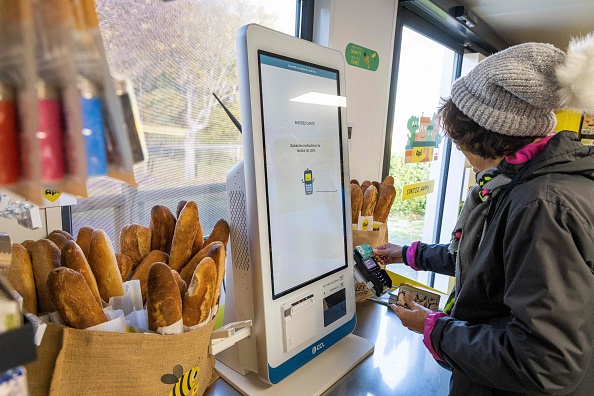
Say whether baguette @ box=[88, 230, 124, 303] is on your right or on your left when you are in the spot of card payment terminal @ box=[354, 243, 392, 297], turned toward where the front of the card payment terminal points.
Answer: on your right

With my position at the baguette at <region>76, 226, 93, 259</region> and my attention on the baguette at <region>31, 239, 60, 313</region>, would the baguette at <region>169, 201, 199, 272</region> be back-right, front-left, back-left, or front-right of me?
back-left

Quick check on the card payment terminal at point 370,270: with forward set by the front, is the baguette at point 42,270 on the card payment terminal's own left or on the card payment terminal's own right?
on the card payment terminal's own right

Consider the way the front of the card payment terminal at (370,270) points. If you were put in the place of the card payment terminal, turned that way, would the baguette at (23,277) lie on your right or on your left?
on your right

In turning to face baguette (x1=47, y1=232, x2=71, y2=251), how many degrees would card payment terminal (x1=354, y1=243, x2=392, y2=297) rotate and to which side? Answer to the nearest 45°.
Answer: approximately 90° to its right

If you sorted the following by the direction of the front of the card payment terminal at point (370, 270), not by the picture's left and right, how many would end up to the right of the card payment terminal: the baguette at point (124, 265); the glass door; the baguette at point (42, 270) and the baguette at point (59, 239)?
3

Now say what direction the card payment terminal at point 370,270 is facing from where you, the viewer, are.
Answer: facing the viewer and to the right of the viewer

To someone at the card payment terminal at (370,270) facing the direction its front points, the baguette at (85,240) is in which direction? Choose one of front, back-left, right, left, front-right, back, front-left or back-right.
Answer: right

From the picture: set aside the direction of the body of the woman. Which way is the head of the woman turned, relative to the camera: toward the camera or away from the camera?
away from the camera

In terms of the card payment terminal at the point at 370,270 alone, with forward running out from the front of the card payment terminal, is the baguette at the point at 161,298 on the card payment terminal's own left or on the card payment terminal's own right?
on the card payment terminal's own right

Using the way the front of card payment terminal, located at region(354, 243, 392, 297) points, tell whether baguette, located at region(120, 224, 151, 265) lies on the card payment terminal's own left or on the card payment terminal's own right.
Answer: on the card payment terminal's own right
